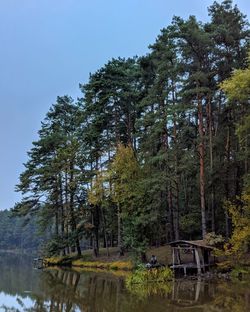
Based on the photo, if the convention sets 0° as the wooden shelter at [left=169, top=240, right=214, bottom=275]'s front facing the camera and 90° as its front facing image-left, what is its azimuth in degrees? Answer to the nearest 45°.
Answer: approximately 45°
